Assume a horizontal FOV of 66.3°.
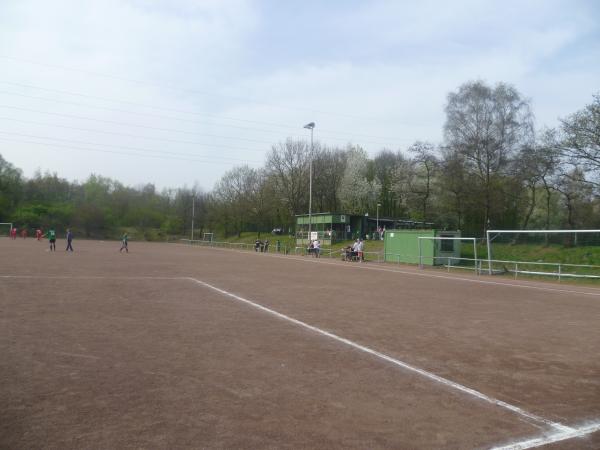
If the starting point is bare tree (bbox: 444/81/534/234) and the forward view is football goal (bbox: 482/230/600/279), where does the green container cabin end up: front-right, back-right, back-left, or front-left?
front-right

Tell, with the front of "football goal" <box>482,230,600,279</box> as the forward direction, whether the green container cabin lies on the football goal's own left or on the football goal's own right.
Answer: on the football goal's own right

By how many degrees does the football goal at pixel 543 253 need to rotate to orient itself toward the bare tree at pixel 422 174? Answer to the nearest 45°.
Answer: approximately 135° to its right

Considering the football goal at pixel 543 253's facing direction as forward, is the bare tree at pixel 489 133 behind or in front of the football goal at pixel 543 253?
behind

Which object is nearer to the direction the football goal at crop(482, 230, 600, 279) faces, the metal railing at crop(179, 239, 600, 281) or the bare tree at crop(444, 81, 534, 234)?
the metal railing

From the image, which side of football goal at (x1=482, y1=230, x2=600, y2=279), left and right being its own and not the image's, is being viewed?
front
